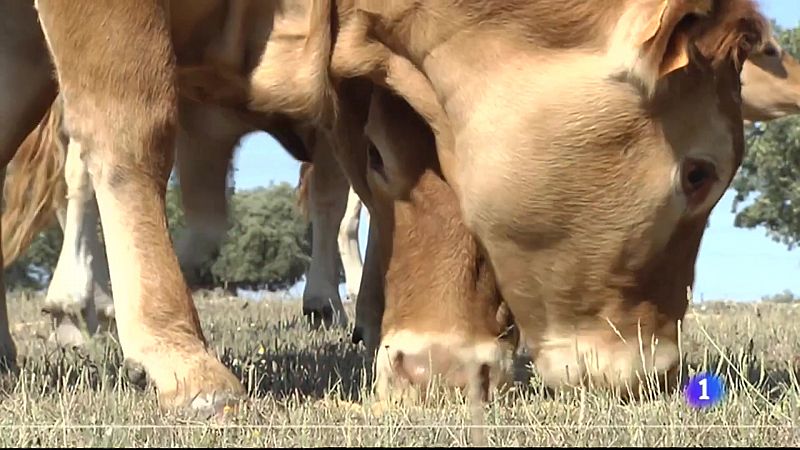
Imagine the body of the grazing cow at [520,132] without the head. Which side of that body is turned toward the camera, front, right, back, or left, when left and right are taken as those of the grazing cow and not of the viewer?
right

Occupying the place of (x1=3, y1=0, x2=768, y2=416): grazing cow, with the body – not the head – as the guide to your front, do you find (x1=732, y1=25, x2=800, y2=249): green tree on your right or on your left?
on your left

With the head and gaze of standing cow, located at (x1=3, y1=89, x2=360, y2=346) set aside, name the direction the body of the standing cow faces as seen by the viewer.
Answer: to the viewer's right

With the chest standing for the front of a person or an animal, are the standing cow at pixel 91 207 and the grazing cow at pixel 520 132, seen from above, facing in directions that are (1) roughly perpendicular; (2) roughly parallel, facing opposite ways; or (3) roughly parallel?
roughly parallel

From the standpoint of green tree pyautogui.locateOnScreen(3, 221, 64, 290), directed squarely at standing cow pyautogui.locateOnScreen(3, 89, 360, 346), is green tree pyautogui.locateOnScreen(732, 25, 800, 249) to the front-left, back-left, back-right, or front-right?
front-left

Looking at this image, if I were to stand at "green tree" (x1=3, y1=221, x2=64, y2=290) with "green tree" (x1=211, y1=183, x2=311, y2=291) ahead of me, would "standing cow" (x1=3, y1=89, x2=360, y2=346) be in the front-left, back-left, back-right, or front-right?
front-right

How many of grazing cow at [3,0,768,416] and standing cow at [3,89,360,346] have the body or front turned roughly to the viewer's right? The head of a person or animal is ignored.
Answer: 2
